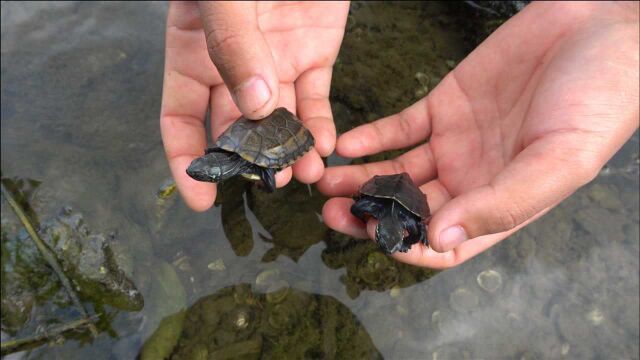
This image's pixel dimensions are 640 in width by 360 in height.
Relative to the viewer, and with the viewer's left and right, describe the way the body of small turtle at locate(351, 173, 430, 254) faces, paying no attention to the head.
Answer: facing the viewer

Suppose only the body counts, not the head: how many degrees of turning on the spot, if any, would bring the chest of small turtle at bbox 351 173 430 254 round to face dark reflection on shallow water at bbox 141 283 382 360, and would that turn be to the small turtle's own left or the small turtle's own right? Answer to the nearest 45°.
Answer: approximately 45° to the small turtle's own right

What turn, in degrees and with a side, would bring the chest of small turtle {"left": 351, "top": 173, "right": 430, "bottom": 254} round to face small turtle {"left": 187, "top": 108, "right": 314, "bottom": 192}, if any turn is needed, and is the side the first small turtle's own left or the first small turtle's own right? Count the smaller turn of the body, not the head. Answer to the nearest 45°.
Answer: approximately 90° to the first small turtle's own right

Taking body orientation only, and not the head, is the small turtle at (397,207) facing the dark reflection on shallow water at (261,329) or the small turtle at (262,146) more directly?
the dark reflection on shallow water

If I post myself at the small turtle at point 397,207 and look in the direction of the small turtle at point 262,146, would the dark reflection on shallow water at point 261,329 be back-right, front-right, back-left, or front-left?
front-left
